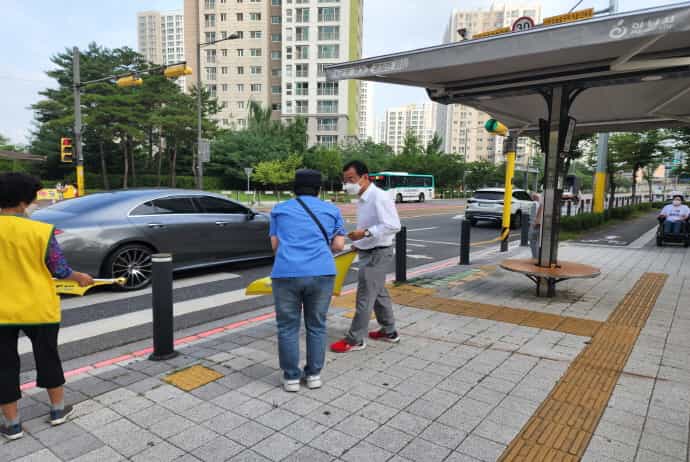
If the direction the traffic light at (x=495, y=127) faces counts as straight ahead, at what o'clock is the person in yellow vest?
The person in yellow vest is roughly at 11 o'clock from the traffic light.

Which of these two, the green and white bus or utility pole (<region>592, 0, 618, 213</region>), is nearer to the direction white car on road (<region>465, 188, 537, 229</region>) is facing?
the utility pole

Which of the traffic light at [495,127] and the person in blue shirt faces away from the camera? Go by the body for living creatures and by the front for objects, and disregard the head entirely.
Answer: the person in blue shirt

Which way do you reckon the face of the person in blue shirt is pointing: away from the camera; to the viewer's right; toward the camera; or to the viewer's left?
away from the camera

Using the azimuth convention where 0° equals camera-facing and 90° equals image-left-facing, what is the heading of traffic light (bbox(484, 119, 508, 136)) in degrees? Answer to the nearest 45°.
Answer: approximately 45°

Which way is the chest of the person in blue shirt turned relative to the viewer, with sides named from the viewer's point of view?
facing away from the viewer

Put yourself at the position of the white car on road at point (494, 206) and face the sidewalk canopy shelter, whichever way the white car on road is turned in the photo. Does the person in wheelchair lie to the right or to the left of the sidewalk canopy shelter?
left

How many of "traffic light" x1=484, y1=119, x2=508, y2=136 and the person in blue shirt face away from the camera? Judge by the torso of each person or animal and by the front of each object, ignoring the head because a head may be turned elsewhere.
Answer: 1

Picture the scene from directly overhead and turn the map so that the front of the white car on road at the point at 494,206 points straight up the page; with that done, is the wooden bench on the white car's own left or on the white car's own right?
on the white car's own right

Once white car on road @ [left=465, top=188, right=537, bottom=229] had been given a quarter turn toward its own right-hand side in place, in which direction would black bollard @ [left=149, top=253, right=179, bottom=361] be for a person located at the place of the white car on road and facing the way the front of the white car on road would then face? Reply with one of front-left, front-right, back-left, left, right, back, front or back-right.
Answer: front-right

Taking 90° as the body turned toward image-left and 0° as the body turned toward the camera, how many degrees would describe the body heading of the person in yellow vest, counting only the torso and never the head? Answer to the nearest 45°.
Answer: approximately 225°
